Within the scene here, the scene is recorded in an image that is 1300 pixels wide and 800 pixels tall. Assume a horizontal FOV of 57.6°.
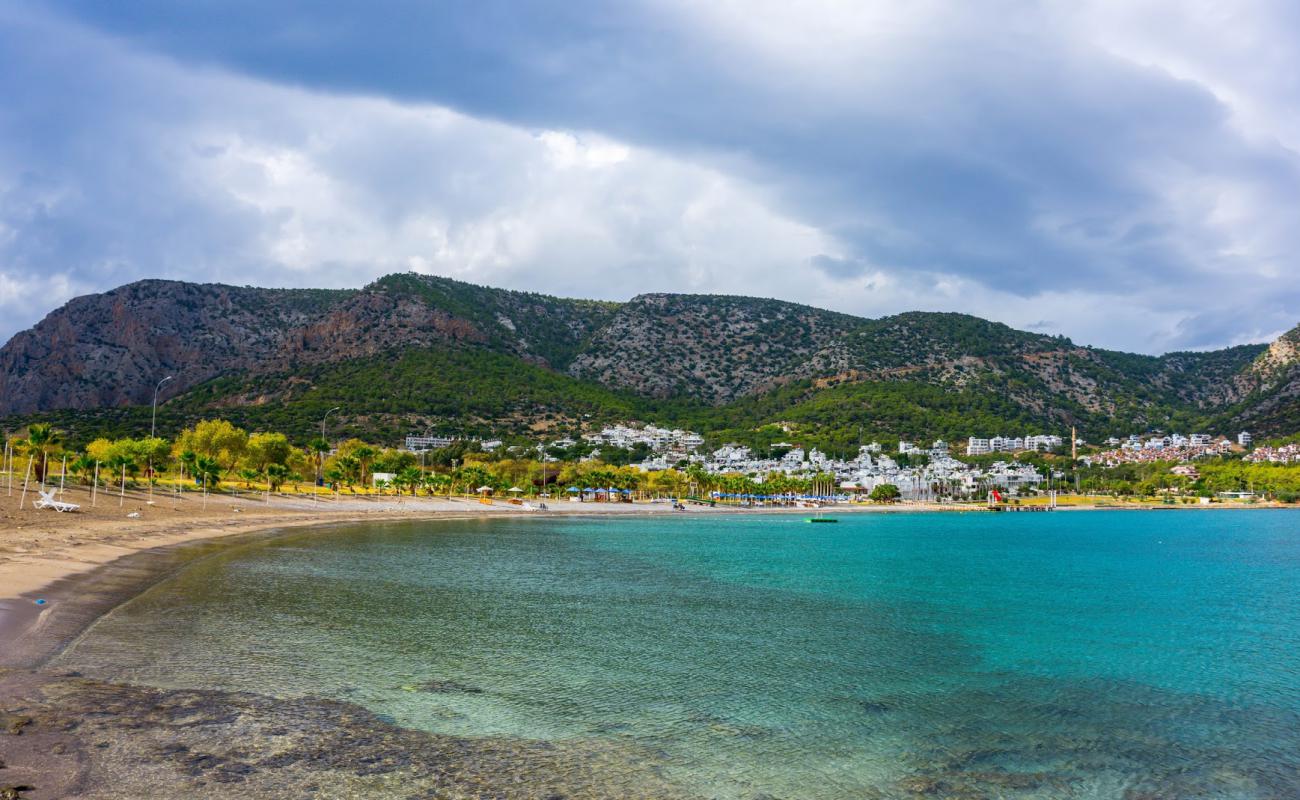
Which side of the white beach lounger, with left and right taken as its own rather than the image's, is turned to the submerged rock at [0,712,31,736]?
right

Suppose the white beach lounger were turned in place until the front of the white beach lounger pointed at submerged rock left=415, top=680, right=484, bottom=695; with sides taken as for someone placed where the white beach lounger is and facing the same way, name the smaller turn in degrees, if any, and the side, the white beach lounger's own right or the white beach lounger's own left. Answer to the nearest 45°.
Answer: approximately 90° to the white beach lounger's own right

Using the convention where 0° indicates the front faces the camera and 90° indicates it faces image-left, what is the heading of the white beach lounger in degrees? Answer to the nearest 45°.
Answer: approximately 270°
